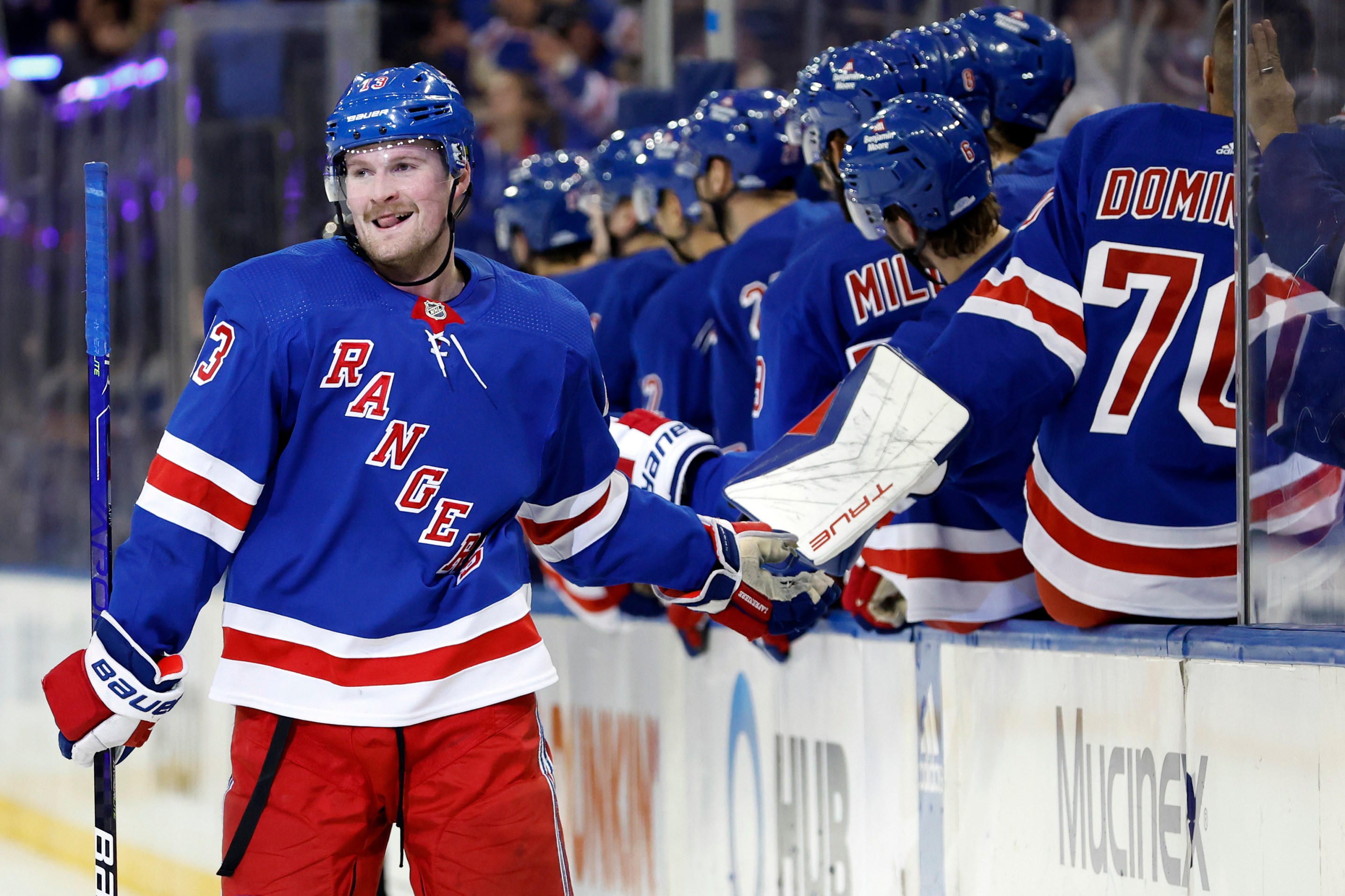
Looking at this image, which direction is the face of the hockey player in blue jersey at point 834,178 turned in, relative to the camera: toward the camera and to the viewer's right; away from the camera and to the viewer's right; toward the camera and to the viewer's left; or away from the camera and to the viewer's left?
away from the camera and to the viewer's left

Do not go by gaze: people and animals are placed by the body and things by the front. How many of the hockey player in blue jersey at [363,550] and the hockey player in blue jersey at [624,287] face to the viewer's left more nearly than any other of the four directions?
1

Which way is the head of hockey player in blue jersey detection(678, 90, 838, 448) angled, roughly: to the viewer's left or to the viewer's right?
to the viewer's left

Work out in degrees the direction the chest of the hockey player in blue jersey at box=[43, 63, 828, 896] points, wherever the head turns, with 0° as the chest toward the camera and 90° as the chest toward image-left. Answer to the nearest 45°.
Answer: approximately 0°

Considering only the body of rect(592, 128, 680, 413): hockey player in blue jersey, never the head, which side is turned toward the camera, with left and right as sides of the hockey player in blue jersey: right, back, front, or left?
left

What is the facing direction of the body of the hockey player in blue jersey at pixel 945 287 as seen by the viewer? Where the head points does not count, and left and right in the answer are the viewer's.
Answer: facing to the left of the viewer

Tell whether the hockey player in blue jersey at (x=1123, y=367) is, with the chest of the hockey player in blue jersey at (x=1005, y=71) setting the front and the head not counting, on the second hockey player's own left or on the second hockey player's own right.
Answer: on the second hockey player's own left

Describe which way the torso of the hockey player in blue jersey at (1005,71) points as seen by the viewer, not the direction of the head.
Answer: to the viewer's left
